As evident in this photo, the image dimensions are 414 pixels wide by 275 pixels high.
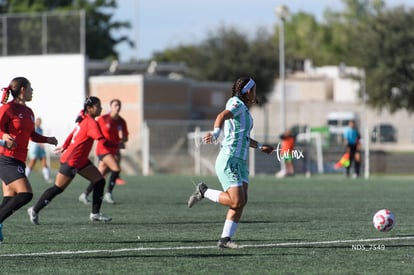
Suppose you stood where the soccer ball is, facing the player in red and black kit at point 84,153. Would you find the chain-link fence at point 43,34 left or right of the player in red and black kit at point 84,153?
right

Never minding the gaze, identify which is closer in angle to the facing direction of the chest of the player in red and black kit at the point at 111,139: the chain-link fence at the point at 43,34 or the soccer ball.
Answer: the soccer ball

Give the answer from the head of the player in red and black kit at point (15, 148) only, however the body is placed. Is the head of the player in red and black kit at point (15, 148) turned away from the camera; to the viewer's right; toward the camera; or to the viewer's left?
to the viewer's right

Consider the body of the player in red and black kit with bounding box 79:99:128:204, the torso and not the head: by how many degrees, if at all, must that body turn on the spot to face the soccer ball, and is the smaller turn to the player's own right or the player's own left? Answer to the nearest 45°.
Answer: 0° — they already face it

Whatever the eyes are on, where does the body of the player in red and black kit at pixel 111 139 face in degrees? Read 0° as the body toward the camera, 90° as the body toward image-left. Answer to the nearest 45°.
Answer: approximately 315°

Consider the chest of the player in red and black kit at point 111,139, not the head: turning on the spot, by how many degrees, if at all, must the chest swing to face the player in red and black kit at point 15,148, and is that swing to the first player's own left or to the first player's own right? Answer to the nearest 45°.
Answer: approximately 45° to the first player's own right

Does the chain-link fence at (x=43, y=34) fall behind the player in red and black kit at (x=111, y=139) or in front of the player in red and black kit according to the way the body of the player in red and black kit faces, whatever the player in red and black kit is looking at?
behind

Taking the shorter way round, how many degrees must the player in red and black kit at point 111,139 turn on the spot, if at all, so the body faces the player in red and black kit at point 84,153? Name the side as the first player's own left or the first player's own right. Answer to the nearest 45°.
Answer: approximately 45° to the first player's own right
